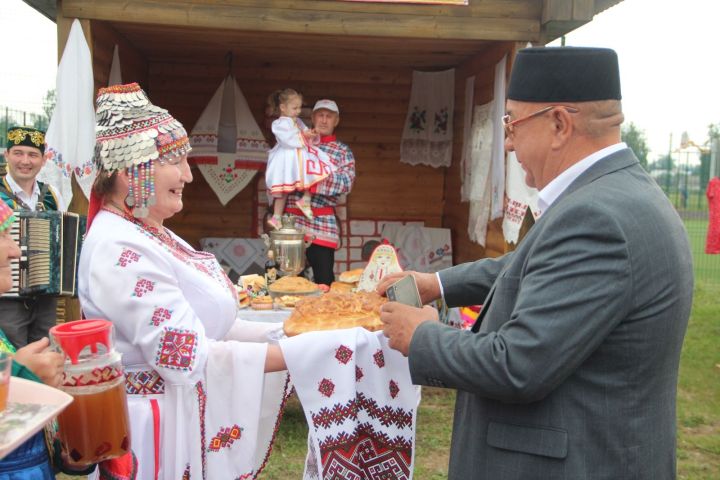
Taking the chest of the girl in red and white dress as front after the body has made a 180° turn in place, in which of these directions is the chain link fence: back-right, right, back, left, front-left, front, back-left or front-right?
right

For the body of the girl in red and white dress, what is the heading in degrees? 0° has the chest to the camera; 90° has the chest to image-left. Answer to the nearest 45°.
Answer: approximately 315°

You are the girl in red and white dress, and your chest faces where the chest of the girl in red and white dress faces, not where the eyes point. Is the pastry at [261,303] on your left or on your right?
on your right

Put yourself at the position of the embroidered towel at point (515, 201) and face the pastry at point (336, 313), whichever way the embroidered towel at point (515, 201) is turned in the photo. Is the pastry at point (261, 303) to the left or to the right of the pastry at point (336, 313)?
right

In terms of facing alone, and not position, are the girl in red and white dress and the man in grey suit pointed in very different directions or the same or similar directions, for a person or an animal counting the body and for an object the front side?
very different directions

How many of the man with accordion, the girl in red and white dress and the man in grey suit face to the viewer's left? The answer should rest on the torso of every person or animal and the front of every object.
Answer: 1

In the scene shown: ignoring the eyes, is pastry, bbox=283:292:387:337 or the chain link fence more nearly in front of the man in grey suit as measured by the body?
the pastry

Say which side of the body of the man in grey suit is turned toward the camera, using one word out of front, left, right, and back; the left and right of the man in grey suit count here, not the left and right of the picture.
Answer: left

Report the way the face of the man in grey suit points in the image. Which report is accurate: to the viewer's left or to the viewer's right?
to the viewer's left
